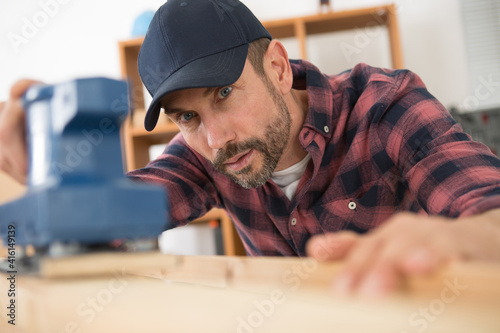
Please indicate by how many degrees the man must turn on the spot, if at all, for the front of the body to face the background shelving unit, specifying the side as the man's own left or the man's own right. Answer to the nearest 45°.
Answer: approximately 135° to the man's own right

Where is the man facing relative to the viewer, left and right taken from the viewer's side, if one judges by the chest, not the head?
facing the viewer and to the left of the viewer
